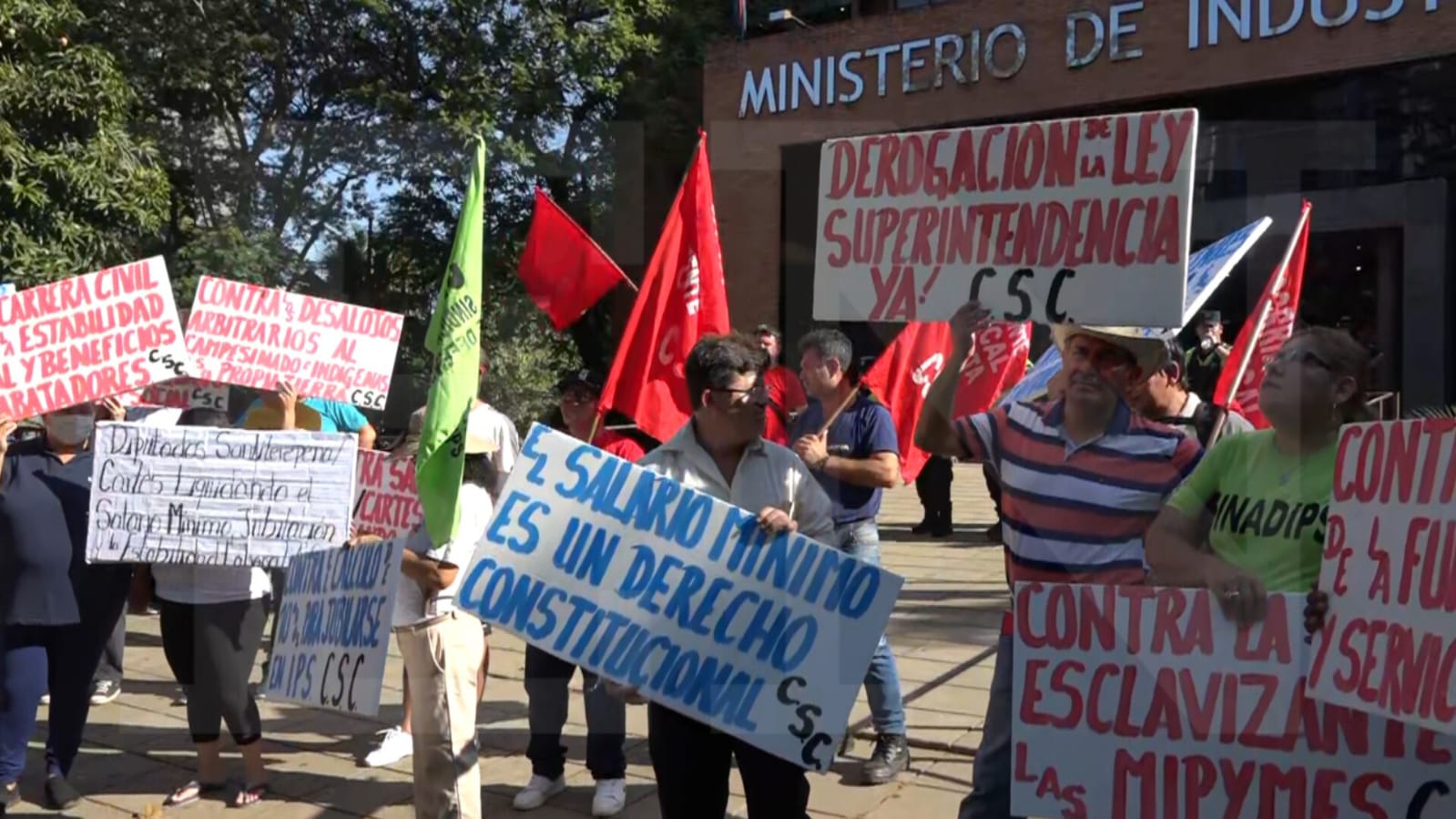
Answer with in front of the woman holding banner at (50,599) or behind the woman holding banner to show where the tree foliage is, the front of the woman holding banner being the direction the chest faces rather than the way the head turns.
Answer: behind

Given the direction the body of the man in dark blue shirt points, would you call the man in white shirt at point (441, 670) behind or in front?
in front

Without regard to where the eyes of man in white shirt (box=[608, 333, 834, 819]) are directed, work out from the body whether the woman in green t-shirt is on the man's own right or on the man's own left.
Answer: on the man's own left

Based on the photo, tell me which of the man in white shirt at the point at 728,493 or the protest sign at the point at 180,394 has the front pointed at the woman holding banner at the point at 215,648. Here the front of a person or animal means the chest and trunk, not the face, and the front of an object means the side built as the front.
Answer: the protest sign

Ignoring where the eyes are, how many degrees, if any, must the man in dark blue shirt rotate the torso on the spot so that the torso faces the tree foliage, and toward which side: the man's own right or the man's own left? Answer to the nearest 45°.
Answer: approximately 90° to the man's own right

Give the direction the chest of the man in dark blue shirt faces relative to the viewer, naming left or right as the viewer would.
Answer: facing the viewer and to the left of the viewer

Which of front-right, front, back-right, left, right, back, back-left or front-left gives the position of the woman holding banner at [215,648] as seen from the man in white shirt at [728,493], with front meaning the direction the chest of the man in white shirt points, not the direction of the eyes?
back-right

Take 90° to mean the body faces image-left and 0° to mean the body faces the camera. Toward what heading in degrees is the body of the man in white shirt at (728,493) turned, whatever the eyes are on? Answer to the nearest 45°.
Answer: approximately 0°

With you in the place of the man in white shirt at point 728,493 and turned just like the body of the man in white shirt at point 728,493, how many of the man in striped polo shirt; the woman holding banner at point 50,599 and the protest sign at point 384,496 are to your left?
1

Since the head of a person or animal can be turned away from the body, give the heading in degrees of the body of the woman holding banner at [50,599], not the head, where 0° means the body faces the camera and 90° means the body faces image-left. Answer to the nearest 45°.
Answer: approximately 0°
